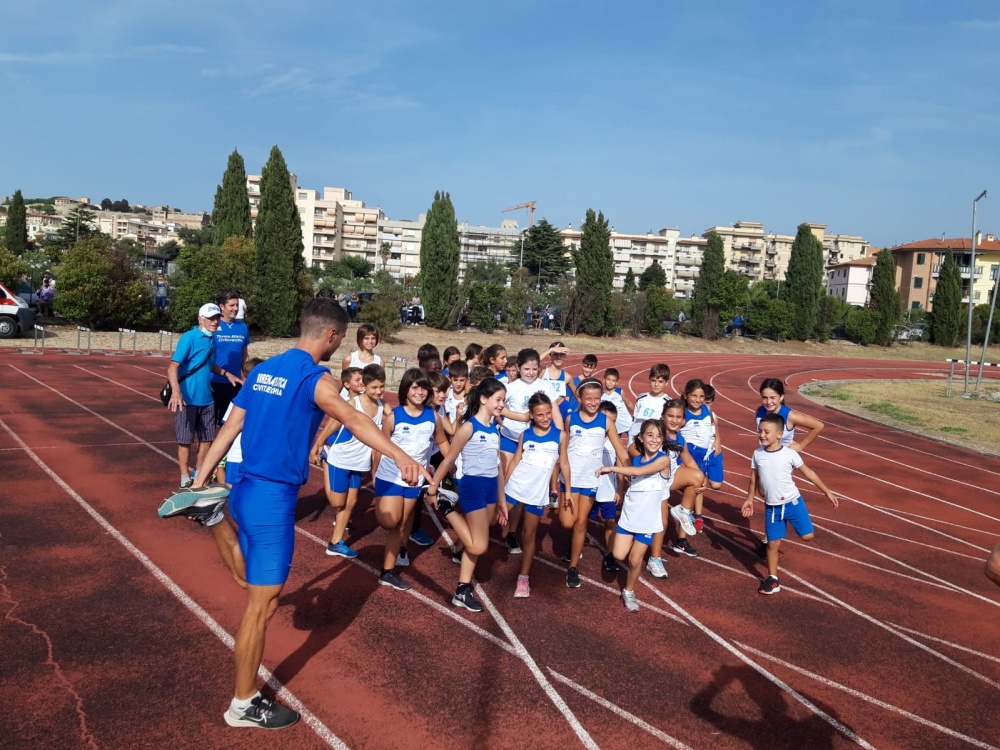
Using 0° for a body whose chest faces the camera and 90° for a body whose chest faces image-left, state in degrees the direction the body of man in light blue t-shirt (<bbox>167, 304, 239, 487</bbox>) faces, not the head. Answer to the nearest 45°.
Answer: approximately 315°

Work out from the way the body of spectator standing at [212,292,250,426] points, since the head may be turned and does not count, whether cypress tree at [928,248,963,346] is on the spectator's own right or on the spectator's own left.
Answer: on the spectator's own left

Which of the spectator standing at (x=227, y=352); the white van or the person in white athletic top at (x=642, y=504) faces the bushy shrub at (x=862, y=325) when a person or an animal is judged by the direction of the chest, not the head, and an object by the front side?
the white van

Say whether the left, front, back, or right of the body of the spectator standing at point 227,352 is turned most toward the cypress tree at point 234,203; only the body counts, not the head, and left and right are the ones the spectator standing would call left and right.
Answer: back

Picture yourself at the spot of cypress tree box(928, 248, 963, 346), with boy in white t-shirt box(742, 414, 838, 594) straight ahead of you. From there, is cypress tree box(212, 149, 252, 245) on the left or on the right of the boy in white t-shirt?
right

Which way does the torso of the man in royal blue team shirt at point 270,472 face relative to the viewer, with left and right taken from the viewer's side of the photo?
facing away from the viewer and to the right of the viewer

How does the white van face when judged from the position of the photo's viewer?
facing to the right of the viewer

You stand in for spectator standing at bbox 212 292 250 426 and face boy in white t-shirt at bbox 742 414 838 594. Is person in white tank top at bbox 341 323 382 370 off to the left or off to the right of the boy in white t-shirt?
left

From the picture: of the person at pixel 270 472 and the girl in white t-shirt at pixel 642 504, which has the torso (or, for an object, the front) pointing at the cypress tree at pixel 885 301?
the person

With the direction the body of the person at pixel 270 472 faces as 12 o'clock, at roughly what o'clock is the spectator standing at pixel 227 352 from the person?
The spectator standing is roughly at 10 o'clock from the person.

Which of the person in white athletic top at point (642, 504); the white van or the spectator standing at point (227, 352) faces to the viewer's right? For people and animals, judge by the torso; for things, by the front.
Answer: the white van

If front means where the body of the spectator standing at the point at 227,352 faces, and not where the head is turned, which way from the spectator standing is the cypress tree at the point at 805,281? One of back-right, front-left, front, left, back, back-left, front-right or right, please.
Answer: back-left

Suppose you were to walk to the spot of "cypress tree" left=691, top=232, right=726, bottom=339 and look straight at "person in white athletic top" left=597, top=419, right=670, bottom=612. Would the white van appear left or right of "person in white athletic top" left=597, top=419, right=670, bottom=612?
right
